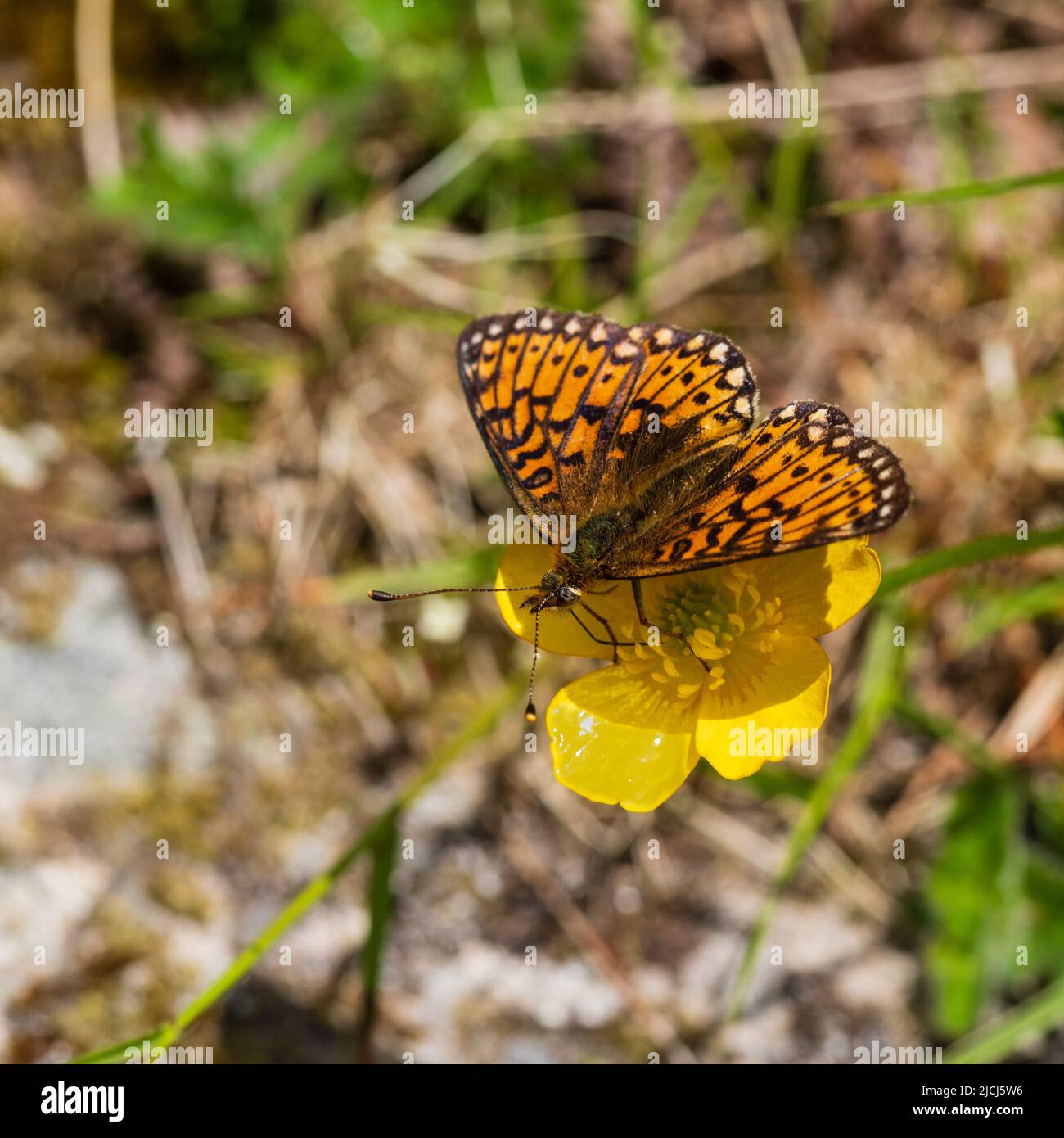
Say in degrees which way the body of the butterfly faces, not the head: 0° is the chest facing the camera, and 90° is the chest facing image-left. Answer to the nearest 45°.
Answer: approximately 45°

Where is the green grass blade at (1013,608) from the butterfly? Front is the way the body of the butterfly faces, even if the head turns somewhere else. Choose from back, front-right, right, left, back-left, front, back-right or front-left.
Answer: back
